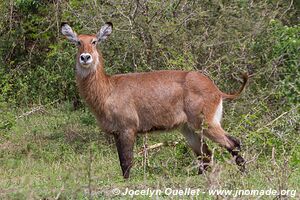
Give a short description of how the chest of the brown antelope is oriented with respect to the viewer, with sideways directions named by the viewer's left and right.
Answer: facing to the left of the viewer
